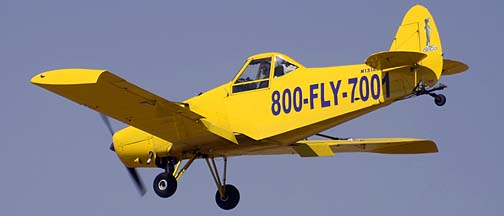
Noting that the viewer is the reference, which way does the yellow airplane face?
facing away from the viewer and to the left of the viewer
